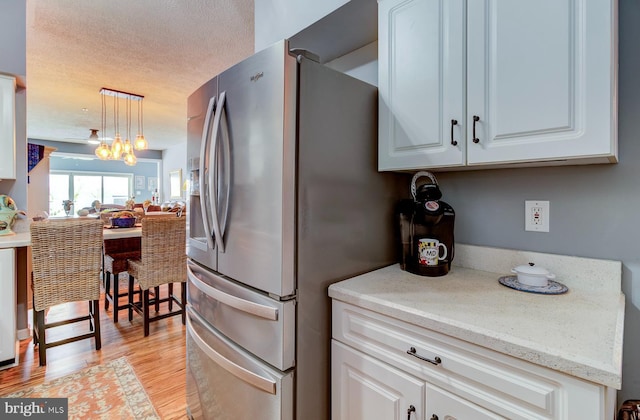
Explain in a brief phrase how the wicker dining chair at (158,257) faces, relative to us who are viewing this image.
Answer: facing away from the viewer and to the left of the viewer

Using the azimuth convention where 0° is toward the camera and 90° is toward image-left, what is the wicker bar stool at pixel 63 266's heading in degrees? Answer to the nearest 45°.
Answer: approximately 180°

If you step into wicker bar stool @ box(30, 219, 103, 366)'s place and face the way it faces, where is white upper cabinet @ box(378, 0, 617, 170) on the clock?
The white upper cabinet is roughly at 5 o'clock from the wicker bar stool.

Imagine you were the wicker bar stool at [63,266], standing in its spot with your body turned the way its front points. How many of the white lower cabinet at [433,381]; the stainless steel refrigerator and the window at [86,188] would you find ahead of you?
1

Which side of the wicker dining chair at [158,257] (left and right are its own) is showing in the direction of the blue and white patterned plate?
back

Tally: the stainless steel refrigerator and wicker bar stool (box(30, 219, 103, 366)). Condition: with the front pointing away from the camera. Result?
1

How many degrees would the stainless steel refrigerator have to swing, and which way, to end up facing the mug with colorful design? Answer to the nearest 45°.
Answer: approximately 135° to its left

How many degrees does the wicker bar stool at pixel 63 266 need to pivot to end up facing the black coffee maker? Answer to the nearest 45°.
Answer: approximately 135° to its right

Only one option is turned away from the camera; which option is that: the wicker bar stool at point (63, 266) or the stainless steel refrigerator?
the wicker bar stool

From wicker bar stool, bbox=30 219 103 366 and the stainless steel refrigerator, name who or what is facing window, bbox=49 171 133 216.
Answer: the wicker bar stool

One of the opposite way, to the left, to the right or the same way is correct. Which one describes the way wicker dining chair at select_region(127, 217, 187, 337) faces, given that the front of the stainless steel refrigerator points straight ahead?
to the right

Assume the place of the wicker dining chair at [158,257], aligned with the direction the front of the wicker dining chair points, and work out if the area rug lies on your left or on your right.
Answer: on your left

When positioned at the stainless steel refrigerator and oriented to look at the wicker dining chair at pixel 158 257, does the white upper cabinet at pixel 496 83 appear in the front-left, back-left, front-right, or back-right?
back-right
